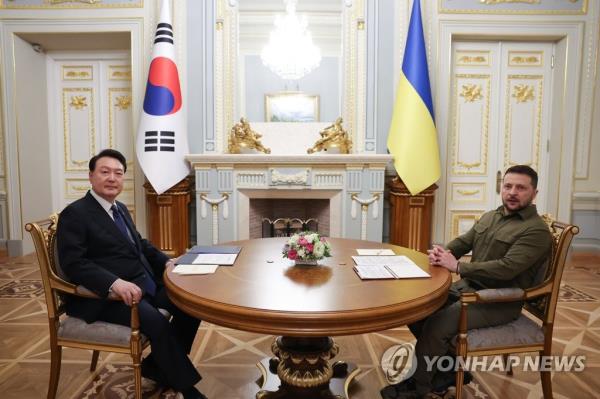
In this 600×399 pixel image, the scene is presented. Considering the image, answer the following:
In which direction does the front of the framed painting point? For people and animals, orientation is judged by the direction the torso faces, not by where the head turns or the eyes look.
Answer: toward the camera

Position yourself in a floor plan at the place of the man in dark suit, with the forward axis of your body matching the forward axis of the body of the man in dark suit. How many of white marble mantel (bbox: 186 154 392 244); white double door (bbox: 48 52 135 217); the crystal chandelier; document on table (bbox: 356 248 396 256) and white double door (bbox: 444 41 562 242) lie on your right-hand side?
0

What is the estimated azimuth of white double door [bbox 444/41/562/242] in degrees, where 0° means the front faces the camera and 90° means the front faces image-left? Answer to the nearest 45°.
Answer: approximately 0°

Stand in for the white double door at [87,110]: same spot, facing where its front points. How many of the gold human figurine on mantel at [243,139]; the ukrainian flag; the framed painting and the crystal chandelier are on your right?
0

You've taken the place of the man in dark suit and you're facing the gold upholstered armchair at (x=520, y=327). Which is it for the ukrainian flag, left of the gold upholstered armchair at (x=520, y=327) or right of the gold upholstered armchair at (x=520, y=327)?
left

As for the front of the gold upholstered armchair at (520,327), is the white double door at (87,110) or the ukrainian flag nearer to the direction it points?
the white double door

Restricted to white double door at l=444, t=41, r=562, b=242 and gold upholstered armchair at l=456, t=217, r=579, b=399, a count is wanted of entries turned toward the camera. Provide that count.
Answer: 1

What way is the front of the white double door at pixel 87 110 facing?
toward the camera

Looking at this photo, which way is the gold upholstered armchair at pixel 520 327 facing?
to the viewer's left

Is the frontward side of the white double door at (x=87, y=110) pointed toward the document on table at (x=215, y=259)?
yes

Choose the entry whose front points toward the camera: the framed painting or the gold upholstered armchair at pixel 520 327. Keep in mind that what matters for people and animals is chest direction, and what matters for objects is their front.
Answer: the framed painting

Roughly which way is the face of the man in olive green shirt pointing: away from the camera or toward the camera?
toward the camera

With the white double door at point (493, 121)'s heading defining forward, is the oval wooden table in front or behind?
in front

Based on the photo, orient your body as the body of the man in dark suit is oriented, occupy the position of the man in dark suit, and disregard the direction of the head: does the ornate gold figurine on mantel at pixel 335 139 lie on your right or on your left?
on your left

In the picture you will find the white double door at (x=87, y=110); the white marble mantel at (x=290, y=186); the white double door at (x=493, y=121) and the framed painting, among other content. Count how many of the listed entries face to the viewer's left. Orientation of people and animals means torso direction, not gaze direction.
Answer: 0
